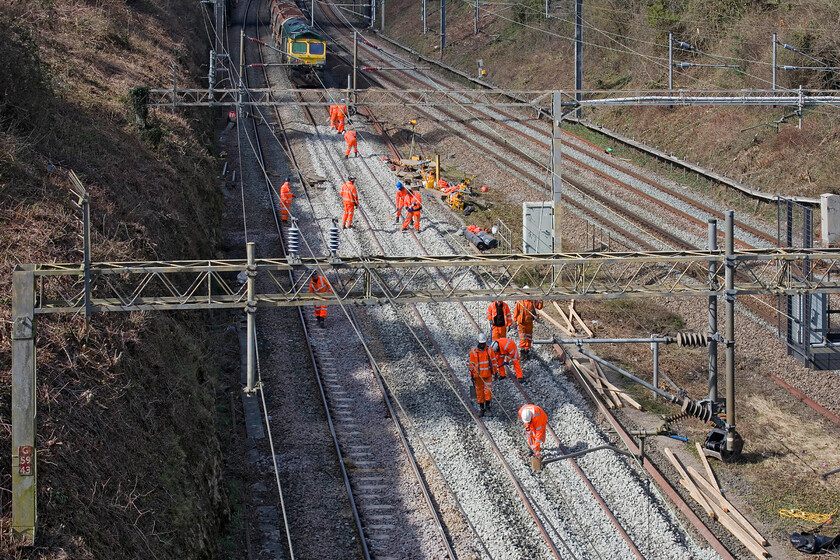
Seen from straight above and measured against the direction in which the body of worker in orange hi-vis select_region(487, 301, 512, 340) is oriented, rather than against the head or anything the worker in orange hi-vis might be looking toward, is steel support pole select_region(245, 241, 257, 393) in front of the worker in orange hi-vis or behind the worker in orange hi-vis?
in front

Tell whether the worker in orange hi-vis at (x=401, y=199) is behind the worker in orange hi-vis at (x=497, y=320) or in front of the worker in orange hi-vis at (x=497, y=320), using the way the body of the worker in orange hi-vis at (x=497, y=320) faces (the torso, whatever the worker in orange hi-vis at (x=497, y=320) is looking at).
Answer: behind

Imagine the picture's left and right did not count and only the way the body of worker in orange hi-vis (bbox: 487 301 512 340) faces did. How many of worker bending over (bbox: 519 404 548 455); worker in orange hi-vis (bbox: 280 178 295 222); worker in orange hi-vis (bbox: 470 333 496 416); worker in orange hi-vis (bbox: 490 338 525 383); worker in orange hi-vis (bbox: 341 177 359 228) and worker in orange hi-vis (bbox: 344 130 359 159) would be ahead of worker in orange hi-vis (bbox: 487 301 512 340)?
3

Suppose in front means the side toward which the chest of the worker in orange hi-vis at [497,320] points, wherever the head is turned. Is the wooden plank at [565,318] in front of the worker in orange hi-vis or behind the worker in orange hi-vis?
behind

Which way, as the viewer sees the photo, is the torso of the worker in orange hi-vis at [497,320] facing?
toward the camera

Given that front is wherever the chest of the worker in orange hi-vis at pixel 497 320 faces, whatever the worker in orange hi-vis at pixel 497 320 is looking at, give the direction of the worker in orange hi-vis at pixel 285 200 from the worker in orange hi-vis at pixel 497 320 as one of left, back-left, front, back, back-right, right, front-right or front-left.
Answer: back-right

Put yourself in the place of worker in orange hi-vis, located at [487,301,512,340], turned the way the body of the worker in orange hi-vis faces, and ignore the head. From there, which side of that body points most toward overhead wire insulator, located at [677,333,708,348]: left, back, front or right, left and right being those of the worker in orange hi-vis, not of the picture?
left

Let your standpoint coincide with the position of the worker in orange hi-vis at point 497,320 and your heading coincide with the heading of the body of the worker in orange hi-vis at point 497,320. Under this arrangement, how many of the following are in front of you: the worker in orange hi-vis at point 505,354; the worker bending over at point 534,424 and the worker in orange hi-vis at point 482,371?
3

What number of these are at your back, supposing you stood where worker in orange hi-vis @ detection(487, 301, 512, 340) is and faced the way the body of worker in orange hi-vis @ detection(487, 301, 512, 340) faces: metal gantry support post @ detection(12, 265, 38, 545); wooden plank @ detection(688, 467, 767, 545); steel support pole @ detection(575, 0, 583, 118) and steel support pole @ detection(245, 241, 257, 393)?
1
